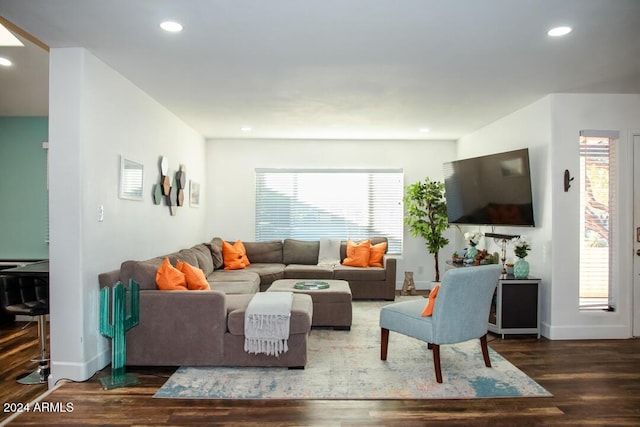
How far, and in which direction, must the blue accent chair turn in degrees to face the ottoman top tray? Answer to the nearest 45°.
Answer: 0° — it already faces it

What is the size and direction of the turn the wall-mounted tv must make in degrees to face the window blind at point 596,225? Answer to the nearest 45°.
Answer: approximately 135° to its left

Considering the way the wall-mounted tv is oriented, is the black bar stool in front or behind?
in front

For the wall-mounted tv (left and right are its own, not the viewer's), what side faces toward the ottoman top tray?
front

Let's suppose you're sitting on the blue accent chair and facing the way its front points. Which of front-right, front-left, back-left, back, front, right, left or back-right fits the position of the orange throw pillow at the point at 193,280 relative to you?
front-left

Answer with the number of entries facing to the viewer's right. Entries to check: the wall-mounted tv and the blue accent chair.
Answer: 0

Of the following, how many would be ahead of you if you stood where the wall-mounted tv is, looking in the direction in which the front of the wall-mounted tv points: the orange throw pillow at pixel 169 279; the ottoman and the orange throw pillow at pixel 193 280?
3

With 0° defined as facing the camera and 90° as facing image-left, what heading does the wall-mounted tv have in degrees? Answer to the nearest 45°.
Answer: approximately 45°

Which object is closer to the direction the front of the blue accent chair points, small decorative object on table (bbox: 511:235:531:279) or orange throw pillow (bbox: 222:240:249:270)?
the orange throw pillow
